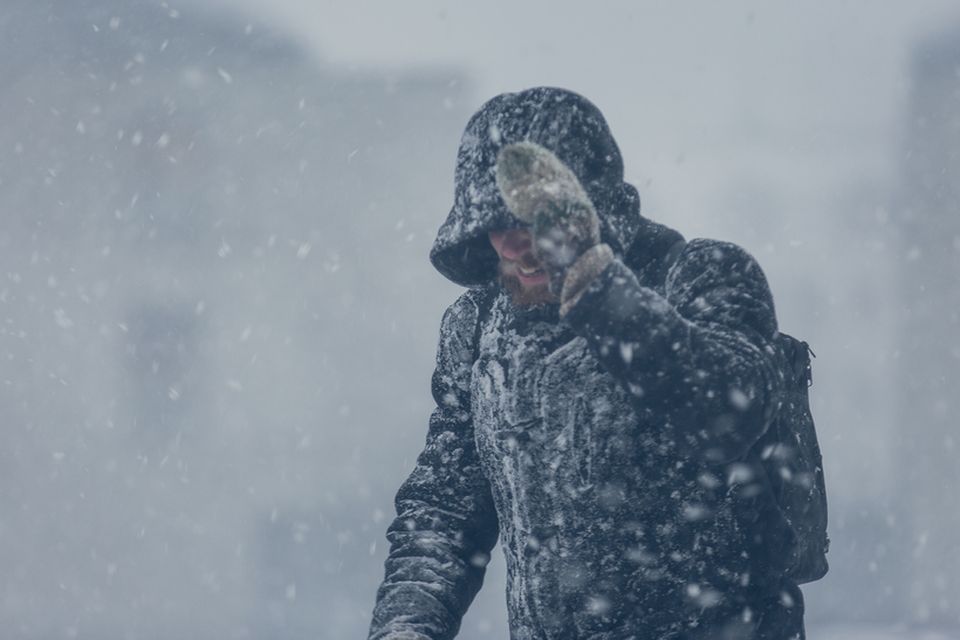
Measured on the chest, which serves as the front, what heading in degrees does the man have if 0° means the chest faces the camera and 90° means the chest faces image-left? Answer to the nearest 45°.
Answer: approximately 45°
